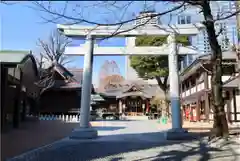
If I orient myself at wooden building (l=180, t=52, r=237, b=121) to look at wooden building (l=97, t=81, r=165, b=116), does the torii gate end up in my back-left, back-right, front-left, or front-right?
back-left

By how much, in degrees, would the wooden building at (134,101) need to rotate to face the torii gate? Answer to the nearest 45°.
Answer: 0° — it already faces it

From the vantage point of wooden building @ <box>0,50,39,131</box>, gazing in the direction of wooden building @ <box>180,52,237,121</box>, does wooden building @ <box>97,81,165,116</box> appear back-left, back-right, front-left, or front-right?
front-left

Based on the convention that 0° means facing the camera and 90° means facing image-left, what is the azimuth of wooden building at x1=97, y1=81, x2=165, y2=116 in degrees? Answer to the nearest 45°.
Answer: approximately 0°

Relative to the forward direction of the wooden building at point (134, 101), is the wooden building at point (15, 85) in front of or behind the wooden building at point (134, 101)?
in front

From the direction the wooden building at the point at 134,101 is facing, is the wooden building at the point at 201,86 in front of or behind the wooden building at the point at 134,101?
in front

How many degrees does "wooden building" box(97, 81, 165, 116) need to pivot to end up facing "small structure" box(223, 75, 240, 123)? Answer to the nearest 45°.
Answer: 0° — it already faces it

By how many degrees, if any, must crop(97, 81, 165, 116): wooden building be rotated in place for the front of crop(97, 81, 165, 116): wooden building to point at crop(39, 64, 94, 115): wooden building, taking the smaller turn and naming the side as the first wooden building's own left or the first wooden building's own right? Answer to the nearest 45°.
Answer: approximately 45° to the first wooden building's own right

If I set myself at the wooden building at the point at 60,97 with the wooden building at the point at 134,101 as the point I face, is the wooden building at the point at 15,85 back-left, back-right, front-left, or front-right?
back-right

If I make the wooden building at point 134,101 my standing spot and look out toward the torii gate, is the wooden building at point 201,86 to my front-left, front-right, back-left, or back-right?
front-left
